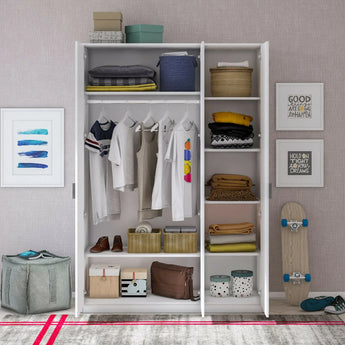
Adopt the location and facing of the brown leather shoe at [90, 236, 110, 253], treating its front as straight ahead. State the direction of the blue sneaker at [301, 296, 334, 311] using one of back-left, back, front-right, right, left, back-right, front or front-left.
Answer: back-left

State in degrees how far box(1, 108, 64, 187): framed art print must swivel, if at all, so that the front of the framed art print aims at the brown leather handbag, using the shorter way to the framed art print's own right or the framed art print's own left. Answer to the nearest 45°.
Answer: approximately 45° to the framed art print's own left

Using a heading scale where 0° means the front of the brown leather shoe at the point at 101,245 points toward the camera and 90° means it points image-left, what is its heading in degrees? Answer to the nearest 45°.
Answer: approximately 45°

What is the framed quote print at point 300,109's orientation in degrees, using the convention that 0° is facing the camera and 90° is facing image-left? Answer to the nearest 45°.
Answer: approximately 0°

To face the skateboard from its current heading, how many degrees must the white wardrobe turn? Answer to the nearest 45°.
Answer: approximately 90° to its left

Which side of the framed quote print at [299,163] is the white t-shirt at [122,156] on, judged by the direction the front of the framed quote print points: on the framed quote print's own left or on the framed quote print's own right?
on the framed quote print's own right

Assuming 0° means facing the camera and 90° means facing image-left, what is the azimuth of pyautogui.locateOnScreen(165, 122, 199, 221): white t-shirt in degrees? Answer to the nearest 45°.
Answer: approximately 315°

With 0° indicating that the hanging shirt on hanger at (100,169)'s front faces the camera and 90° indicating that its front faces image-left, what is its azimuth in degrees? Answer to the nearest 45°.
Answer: approximately 315°

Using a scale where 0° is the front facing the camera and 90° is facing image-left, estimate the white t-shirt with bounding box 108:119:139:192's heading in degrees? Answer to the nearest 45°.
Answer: approximately 315°
